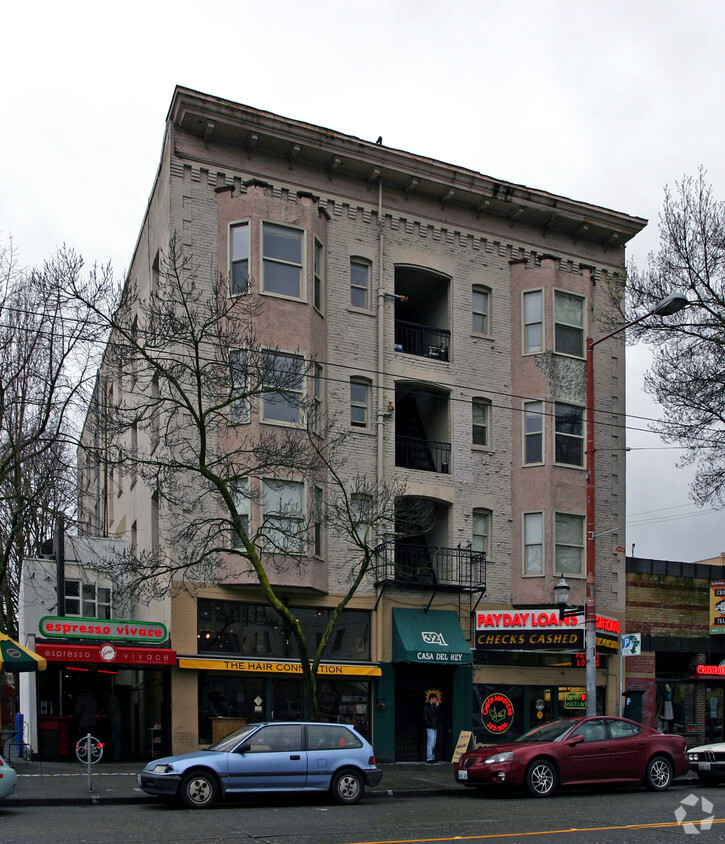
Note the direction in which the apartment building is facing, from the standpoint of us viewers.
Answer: facing the viewer and to the right of the viewer

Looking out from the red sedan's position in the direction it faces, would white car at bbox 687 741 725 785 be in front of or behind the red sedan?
behind

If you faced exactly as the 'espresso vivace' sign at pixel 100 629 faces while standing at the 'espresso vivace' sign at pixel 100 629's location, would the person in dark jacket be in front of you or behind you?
behind

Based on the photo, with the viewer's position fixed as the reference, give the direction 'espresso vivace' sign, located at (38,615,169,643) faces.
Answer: facing the viewer

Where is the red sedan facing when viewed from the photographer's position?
facing the viewer and to the left of the viewer
